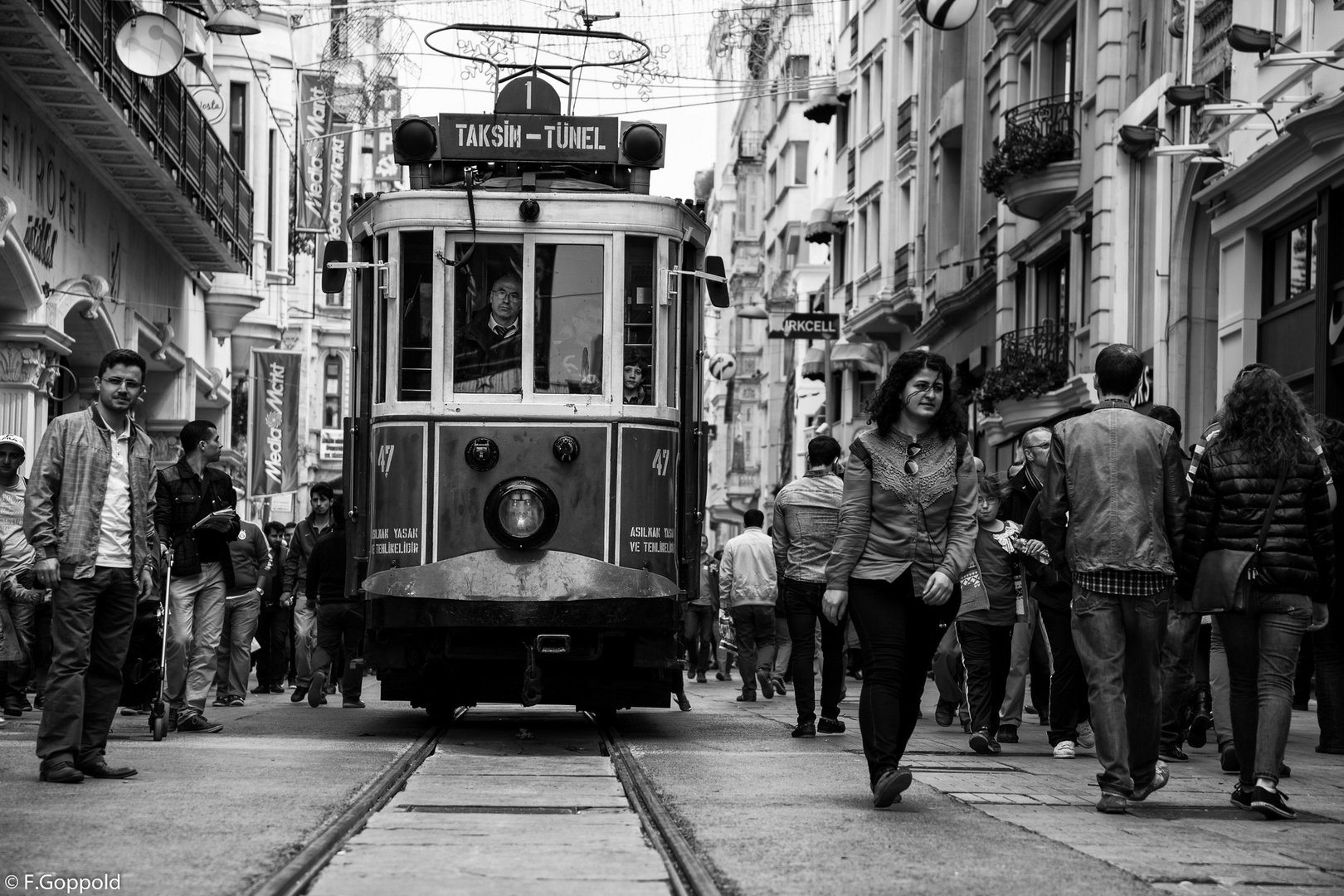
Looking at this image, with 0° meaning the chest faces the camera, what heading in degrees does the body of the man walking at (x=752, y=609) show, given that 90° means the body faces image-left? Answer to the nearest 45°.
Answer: approximately 180°

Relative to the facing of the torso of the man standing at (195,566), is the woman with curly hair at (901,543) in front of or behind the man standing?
in front

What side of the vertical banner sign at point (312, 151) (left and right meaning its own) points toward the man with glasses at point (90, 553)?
front

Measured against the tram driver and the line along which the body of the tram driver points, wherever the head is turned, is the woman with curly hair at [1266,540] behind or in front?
in front

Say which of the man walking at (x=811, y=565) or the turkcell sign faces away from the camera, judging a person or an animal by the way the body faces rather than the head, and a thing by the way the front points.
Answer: the man walking

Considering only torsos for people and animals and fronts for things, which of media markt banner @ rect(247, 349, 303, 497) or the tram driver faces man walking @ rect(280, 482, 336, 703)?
the media markt banner

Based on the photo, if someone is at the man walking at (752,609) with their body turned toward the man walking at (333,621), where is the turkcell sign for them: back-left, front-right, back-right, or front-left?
back-right

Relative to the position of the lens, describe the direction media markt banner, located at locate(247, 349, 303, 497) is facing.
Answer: facing the viewer

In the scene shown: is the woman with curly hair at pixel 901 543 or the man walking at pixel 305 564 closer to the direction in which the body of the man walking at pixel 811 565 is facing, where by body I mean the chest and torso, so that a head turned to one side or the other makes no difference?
the man walking

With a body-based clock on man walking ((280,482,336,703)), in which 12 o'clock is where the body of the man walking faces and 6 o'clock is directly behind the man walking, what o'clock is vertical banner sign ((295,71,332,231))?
The vertical banner sign is roughly at 6 o'clock from the man walking.

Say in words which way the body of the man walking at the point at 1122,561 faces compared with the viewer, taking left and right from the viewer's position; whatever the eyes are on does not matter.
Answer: facing away from the viewer

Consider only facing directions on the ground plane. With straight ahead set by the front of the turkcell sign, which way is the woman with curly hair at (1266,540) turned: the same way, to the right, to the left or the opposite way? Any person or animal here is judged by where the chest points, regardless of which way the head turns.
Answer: the opposite way

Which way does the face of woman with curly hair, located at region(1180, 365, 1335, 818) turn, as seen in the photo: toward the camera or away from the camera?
away from the camera

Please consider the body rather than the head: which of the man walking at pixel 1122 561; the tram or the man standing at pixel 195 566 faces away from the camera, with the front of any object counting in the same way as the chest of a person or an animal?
the man walking at pixel 1122 561

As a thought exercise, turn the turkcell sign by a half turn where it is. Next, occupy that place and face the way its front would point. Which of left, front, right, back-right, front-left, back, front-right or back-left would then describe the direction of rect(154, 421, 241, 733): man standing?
back

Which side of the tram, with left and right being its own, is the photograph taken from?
front
